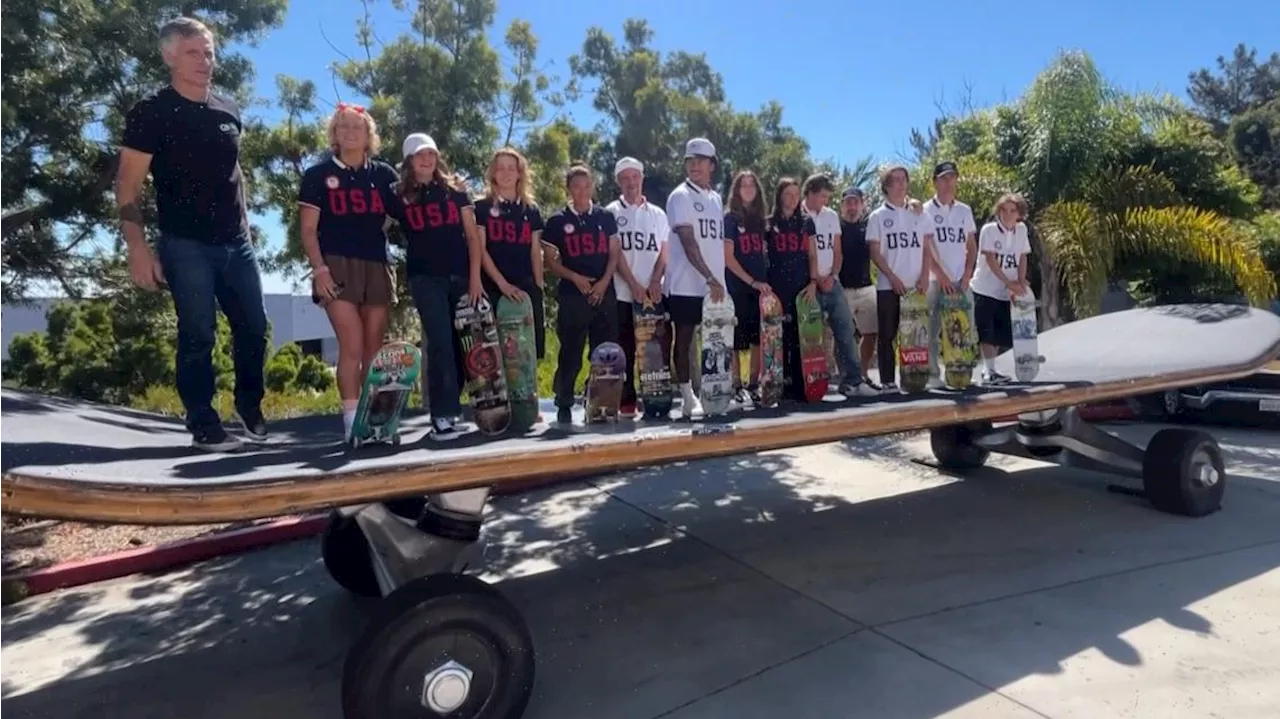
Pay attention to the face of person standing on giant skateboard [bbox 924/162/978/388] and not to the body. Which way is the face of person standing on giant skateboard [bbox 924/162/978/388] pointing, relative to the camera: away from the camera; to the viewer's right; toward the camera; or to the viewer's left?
toward the camera

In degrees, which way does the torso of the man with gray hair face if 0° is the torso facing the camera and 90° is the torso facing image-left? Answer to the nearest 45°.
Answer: approximately 315°

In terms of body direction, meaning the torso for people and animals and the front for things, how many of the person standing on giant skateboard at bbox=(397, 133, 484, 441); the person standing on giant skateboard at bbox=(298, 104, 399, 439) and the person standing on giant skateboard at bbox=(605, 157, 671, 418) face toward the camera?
3

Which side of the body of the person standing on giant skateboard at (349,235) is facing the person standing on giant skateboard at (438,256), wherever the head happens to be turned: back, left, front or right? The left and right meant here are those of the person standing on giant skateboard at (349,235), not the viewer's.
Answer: left

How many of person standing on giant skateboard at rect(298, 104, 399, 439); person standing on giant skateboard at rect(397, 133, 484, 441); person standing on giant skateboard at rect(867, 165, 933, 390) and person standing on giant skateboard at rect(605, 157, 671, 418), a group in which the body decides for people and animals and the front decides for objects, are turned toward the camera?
4

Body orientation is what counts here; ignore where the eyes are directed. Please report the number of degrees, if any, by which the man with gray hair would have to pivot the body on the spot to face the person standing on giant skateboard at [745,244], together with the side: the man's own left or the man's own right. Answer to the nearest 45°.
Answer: approximately 45° to the man's own left

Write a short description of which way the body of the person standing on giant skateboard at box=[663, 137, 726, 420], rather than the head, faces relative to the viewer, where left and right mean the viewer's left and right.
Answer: facing the viewer and to the right of the viewer

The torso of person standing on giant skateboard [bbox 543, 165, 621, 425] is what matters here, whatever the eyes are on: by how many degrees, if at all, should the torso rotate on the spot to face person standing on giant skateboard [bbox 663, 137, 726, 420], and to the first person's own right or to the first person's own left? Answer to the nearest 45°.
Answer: approximately 90° to the first person's own left

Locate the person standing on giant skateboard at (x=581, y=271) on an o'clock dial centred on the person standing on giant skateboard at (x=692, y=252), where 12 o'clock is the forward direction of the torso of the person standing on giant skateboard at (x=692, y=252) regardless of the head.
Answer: the person standing on giant skateboard at (x=581, y=271) is roughly at 4 o'clock from the person standing on giant skateboard at (x=692, y=252).

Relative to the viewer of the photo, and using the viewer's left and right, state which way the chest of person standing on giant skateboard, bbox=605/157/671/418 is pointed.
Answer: facing the viewer

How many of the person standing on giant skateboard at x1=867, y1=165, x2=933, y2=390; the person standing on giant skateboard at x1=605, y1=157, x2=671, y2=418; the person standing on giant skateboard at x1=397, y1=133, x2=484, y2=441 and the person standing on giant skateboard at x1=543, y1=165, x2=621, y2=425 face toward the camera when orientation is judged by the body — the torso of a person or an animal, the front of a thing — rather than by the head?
4

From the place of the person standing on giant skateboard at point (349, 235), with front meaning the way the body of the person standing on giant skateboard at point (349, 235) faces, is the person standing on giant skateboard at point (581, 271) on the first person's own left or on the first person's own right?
on the first person's own left

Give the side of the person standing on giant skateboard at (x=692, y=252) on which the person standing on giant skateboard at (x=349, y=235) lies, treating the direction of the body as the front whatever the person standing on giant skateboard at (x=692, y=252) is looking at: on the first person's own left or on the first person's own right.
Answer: on the first person's own right

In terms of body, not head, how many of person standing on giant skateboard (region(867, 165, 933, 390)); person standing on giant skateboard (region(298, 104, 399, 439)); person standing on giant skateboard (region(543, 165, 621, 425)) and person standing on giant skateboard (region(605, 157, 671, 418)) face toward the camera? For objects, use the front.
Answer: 4
